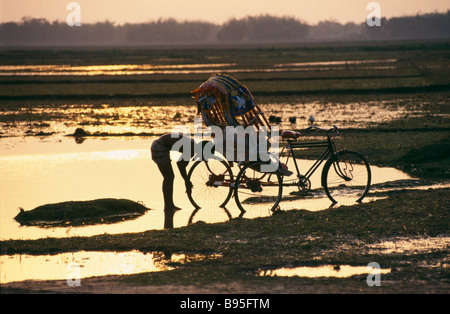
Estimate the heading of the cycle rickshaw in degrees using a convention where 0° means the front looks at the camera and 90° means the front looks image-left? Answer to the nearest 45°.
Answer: approximately 225°

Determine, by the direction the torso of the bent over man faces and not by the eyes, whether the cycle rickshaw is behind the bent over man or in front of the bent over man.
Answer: in front

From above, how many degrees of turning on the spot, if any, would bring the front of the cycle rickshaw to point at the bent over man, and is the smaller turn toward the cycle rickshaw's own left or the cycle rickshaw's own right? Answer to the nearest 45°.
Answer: approximately 135° to the cycle rickshaw's own left

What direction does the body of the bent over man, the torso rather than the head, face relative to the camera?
to the viewer's right
